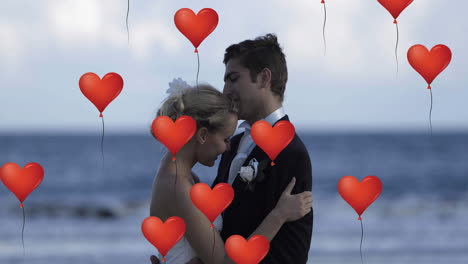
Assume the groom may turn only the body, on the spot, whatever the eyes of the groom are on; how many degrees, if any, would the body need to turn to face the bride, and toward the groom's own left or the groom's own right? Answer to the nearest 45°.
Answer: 0° — they already face them

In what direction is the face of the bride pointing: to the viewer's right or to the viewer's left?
to the viewer's right

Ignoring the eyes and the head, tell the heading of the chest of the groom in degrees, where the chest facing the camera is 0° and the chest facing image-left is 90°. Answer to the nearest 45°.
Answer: approximately 45°
